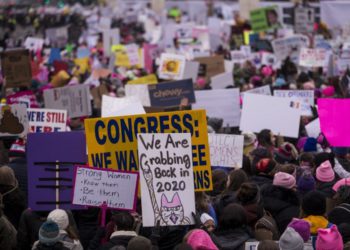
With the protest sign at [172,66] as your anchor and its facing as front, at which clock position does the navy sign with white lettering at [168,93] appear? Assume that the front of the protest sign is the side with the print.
The navy sign with white lettering is roughly at 12 o'clock from the protest sign.

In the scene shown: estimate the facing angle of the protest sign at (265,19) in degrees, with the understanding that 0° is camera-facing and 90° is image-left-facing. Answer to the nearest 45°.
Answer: approximately 0°

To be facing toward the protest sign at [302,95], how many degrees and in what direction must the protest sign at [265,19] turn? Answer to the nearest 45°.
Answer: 0° — it already faces it

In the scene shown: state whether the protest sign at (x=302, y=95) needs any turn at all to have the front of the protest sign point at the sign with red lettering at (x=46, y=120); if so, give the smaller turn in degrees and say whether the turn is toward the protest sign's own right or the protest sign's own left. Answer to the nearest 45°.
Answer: approximately 45° to the protest sign's own right

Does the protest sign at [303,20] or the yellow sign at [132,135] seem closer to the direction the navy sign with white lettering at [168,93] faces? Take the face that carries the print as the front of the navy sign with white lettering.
the yellow sign

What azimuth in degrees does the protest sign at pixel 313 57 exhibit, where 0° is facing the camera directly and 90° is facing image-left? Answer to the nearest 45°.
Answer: approximately 0°
